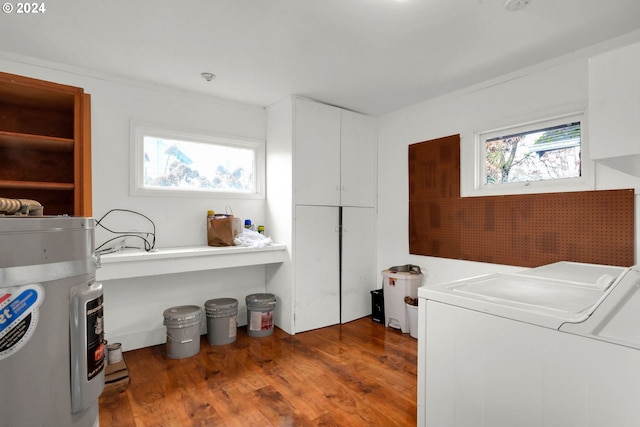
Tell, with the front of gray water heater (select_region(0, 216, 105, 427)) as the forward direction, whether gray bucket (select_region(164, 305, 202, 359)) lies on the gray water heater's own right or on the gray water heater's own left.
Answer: on the gray water heater's own left

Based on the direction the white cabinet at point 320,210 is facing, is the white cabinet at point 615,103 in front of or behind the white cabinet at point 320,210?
in front

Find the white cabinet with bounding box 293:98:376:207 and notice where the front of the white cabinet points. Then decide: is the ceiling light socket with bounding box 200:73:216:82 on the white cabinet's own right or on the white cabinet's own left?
on the white cabinet's own right

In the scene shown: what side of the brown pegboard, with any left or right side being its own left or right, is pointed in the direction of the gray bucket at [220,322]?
front

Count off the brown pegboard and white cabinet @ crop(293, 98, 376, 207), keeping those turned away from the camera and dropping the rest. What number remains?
0

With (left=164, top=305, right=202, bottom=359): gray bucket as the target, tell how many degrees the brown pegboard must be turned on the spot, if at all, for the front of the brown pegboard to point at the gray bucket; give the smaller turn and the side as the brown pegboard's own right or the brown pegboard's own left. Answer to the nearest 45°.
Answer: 0° — it already faces it

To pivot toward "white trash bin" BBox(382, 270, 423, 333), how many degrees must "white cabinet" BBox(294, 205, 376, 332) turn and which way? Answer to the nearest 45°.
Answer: approximately 45° to its left

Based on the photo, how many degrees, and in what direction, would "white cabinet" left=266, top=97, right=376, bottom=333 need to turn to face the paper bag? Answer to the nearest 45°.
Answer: approximately 135° to its right

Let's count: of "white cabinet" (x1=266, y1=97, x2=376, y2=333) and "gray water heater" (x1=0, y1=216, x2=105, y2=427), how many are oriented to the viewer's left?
0

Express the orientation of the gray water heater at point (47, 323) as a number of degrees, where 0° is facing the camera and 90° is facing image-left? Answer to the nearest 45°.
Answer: approximately 315°
